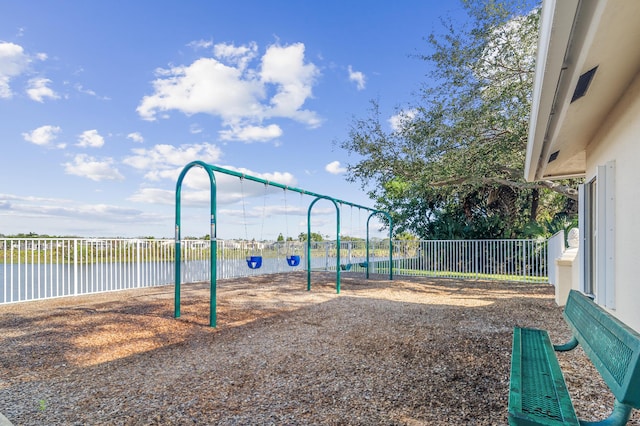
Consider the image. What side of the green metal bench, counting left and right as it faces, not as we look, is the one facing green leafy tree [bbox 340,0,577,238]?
right

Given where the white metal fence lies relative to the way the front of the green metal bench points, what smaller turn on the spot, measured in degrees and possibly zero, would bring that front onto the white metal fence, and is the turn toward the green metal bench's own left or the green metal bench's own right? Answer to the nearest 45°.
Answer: approximately 45° to the green metal bench's own right

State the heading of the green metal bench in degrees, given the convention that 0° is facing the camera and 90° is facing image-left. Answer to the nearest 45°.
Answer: approximately 90°
